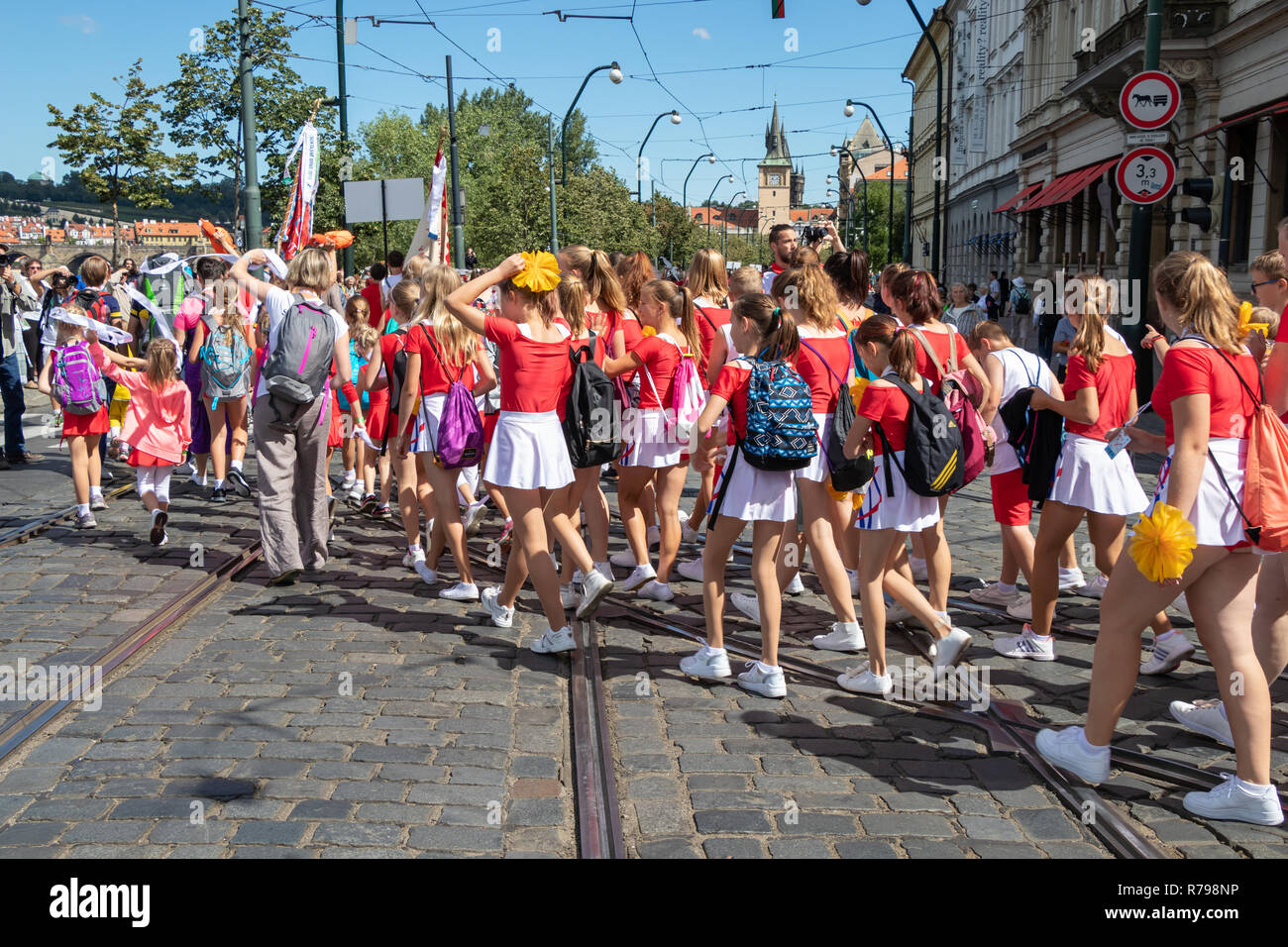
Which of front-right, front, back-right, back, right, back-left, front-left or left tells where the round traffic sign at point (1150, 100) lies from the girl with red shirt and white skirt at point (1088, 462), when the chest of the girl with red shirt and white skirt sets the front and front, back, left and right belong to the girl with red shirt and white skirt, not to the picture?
front-right

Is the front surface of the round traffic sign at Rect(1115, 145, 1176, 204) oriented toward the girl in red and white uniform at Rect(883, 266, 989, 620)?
yes

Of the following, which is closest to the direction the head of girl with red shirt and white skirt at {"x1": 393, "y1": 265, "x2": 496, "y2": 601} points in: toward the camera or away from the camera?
away from the camera

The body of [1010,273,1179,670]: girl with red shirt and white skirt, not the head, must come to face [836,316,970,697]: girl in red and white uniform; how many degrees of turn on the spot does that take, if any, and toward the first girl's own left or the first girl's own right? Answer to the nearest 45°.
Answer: approximately 90° to the first girl's own left

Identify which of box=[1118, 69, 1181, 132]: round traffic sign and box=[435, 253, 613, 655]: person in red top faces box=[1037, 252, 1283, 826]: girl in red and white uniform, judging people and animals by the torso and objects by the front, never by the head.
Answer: the round traffic sign

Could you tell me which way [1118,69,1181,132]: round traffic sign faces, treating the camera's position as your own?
facing the viewer

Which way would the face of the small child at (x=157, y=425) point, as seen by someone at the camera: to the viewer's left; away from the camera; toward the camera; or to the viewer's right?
away from the camera

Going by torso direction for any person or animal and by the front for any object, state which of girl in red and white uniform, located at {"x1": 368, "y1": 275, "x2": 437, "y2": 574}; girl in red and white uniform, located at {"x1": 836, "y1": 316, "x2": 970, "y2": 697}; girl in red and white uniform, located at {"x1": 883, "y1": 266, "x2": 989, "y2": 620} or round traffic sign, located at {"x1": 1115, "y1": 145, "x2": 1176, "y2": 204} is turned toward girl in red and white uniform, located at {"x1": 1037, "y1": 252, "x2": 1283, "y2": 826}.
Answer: the round traffic sign

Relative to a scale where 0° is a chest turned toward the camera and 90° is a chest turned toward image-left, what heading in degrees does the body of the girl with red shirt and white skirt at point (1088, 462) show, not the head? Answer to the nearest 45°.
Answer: approximately 135°

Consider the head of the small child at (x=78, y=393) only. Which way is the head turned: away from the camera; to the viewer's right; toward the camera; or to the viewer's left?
away from the camera

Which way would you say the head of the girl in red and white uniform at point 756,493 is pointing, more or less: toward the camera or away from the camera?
away from the camera

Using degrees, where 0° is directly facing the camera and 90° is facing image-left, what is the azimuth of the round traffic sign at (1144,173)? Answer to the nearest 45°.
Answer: approximately 0°

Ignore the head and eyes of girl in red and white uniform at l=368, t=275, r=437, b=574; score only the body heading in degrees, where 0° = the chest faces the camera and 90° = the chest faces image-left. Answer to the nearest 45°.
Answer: approximately 135°

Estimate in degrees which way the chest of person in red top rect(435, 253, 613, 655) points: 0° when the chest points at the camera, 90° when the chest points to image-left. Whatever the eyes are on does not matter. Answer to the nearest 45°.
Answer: approximately 135°
